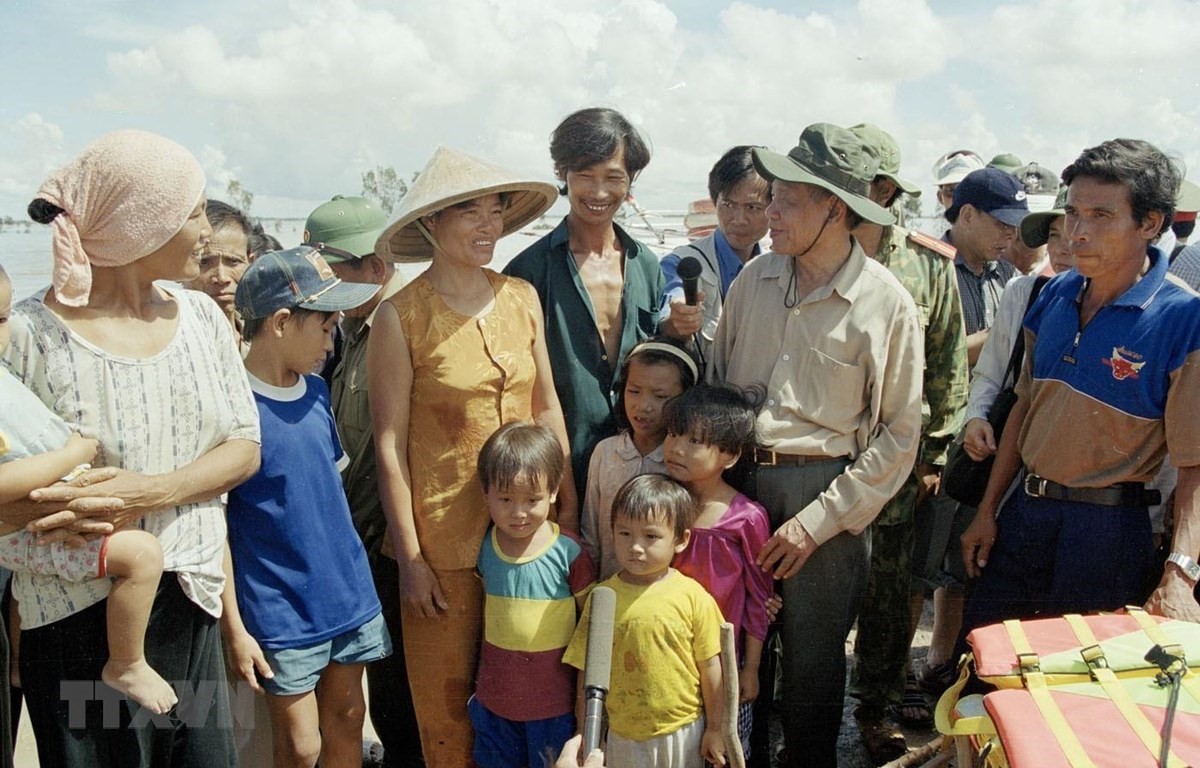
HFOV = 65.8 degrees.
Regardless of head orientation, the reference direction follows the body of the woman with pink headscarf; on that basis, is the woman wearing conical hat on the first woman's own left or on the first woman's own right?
on the first woman's own left

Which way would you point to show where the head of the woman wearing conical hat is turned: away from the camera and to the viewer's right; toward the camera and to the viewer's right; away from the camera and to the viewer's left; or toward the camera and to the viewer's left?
toward the camera and to the viewer's right

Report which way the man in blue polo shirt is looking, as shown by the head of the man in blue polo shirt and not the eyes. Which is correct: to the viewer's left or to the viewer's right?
to the viewer's left

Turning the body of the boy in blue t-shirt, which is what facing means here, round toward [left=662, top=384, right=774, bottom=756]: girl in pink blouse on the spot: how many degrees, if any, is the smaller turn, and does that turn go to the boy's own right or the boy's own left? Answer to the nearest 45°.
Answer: approximately 45° to the boy's own left

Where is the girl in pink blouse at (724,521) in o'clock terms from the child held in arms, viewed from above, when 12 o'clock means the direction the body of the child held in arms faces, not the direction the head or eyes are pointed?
The girl in pink blouse is roughly at 12 o'clock from the child held in arms.

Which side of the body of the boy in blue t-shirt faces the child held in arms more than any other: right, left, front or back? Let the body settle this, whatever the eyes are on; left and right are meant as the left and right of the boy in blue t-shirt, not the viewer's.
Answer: right

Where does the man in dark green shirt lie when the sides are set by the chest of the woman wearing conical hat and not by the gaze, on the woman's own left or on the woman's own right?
on the woman's own left

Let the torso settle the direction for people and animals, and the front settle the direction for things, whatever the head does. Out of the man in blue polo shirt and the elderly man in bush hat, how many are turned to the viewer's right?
0

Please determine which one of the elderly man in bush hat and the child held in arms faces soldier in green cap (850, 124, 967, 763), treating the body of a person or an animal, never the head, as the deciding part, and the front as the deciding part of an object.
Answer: the child held in arms

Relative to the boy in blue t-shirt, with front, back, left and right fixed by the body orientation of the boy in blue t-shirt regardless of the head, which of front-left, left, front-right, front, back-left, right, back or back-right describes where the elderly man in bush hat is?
front-left

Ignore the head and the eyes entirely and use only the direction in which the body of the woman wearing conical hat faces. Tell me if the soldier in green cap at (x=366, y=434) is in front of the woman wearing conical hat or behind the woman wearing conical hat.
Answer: behind

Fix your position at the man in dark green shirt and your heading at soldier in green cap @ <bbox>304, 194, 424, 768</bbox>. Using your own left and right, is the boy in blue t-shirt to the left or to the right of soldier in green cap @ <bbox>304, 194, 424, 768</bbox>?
left

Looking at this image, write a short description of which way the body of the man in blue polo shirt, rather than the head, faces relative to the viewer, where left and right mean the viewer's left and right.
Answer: facing the viewer and to the left of the viewer
